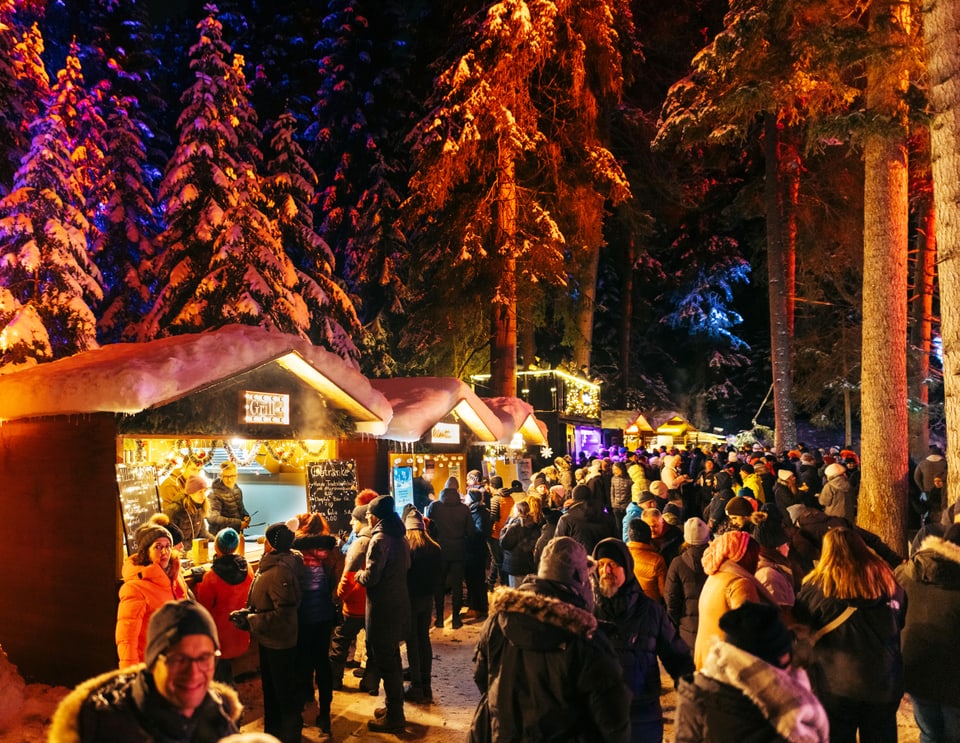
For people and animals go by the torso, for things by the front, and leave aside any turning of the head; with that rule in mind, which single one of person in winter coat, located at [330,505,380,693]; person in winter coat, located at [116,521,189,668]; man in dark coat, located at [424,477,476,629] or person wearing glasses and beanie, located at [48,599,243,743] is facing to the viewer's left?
person in winter coat, located at [330,505,380,693]

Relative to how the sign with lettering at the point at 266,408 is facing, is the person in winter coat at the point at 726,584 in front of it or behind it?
in front

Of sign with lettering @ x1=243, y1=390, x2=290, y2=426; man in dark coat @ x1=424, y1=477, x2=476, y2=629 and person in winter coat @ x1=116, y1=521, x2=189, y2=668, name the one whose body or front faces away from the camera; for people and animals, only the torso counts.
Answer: the man in dark coat

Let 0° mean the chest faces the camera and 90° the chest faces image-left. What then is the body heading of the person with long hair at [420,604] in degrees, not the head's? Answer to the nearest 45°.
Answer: approximately 135°

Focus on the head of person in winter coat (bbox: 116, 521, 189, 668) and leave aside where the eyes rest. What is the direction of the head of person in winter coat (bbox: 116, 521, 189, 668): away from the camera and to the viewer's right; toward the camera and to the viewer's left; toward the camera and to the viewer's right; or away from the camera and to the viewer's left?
toward the camera and to the viewer's right

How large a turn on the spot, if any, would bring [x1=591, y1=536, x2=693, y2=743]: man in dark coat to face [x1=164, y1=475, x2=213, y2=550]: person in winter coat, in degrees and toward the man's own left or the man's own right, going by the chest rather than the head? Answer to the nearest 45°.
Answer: approximately 90° to the man's own right

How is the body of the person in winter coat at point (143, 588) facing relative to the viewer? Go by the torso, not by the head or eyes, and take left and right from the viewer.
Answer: facing the viewer and to the right of the viewer

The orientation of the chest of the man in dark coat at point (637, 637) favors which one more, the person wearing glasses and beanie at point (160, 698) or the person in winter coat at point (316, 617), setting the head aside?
the person wearing glasses and beanie

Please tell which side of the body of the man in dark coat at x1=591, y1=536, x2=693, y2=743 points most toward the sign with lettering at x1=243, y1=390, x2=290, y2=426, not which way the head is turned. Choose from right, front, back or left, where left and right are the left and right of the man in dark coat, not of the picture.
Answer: right

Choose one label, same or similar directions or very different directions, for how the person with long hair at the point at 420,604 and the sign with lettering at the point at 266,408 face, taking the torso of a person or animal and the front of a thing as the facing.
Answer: very different directions

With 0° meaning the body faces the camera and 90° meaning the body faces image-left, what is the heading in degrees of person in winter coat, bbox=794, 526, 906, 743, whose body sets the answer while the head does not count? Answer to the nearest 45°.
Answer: approximately 180°

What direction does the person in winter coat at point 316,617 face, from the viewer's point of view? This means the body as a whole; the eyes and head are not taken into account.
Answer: away from the camera

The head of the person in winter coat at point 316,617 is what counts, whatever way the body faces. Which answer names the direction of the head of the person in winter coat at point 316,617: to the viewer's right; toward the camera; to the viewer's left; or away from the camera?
away from the camera

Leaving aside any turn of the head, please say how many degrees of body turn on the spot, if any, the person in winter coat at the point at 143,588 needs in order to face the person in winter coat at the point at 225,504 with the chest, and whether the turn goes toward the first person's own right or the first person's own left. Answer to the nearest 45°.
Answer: approximately 135° to the first person's own left
